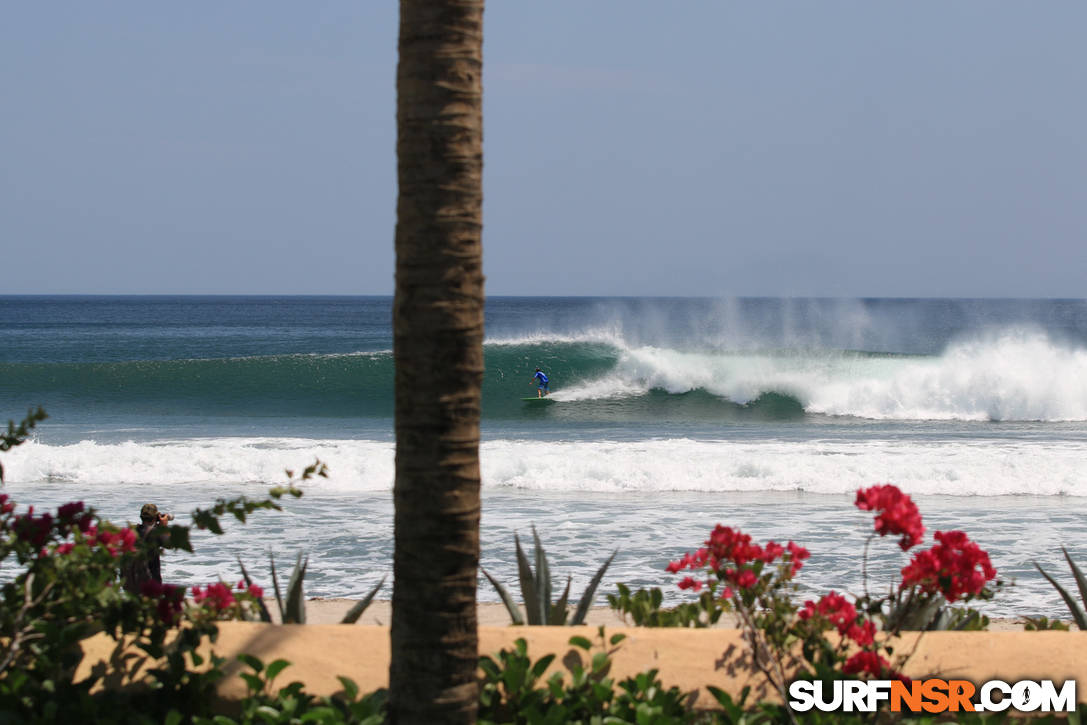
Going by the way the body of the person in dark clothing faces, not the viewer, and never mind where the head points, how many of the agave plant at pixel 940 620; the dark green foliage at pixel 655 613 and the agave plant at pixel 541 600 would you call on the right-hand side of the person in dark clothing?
3

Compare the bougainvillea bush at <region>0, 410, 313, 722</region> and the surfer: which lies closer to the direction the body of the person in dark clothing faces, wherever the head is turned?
the surfer

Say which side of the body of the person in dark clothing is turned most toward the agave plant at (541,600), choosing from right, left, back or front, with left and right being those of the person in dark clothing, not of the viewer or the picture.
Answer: right

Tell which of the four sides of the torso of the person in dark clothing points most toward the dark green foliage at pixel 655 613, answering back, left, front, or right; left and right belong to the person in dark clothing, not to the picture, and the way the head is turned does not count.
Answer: right

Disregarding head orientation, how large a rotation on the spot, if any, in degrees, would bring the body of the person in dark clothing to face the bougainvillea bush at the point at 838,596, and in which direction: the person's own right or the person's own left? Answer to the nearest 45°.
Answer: approximately 90° to the person's own right

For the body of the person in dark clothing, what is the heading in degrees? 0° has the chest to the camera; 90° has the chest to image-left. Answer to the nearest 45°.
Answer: approximately 225°

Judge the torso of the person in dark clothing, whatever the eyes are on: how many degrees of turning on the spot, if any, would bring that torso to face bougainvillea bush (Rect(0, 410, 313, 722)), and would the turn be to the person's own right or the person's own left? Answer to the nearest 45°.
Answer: approximately 135° to the person's own right

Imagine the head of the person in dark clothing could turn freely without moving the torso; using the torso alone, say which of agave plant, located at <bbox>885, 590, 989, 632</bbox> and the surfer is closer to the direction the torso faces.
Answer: the surfer

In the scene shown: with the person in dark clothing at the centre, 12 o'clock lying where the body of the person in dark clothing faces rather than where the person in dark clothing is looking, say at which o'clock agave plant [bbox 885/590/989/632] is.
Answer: The agave plant is roughly at 3 o'clock from the person in dark clothing.
